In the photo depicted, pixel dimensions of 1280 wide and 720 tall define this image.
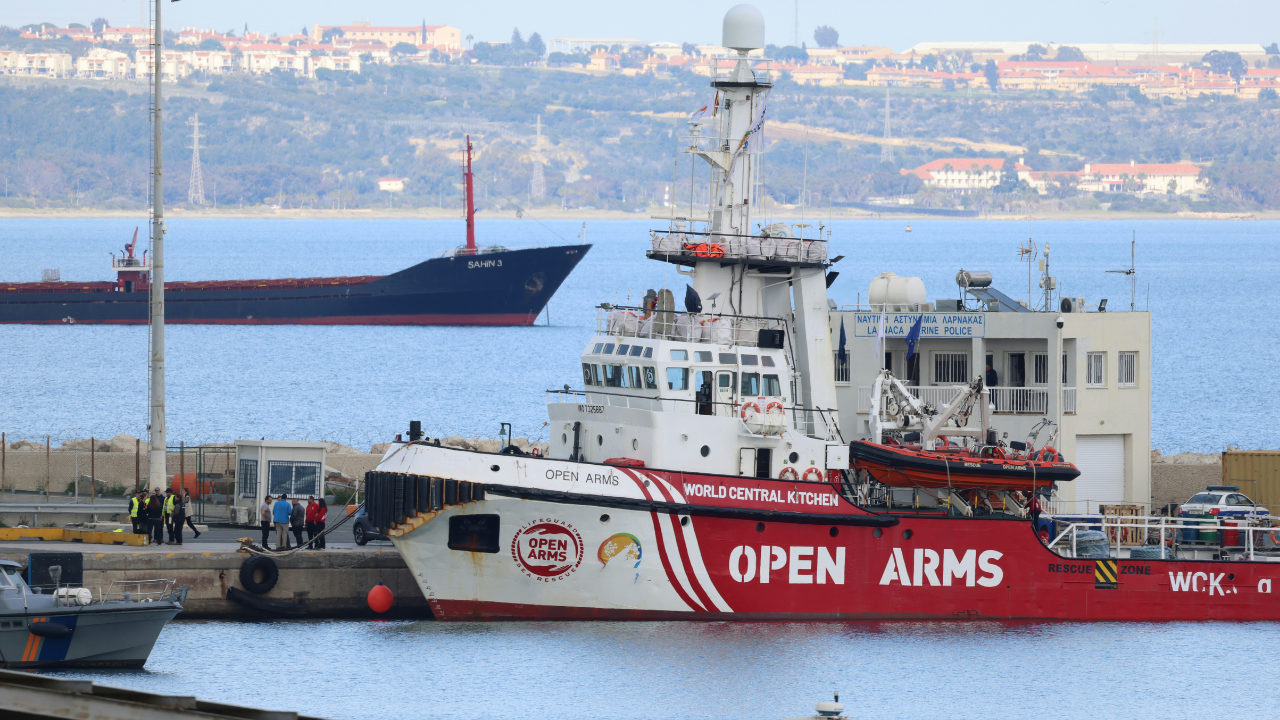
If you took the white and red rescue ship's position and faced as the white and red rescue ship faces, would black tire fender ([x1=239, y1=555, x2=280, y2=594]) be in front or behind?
in front

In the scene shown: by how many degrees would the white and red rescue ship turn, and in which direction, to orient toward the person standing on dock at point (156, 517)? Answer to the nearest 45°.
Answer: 0° — it already faces them

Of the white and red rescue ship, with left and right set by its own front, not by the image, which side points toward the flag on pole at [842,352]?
right

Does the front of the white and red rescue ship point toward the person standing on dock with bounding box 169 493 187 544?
yes

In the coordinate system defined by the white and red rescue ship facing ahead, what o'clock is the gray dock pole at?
The gray dock pole is roughly at 12 o'clock from the white and red rescue ship.

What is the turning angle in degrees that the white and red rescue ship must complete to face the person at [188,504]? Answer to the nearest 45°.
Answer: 0° — it already faces them

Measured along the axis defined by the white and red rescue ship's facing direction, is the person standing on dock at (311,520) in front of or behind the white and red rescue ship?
in front

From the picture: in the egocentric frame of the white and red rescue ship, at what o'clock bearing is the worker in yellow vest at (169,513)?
The worker in yellow vest is roughly at 12 o'clock from the white and red rescue ship.

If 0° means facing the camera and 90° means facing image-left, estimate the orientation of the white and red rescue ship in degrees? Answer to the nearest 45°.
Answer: approximately 90°

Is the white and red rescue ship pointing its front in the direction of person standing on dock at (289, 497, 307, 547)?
yes

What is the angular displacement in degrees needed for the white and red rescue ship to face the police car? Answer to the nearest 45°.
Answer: approximately 135° to its right
